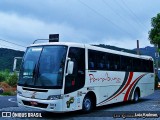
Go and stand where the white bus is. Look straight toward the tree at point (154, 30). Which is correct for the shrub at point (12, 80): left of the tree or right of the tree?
left

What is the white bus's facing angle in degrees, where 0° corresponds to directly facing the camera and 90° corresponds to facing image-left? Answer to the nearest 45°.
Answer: approximately 45°

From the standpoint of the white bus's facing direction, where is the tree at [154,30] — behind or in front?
behind

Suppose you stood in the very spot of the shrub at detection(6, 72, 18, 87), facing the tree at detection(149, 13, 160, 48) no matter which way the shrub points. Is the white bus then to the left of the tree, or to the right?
right

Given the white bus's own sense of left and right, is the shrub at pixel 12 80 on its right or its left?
on its right
